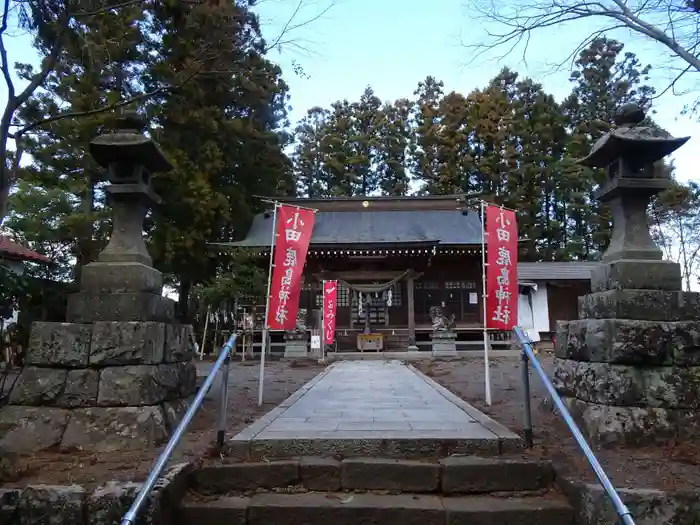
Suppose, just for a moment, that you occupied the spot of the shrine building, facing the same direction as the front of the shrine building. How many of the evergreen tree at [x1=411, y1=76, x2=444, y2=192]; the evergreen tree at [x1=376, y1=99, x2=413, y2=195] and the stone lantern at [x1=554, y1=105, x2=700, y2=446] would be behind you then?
2

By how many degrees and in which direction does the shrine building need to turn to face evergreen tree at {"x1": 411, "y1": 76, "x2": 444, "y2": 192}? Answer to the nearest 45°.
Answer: approximately 180°

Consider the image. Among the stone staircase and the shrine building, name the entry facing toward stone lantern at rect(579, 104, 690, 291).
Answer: the shrine building

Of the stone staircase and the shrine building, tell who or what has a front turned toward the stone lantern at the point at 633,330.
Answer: the shrine building

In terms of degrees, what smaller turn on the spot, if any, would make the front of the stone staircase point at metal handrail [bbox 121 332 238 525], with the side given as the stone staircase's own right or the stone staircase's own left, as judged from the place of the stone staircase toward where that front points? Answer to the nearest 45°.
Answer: approximately 90° to the stone staircase's own right

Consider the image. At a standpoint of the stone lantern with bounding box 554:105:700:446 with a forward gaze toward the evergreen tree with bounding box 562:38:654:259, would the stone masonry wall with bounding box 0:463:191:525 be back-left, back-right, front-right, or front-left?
back-left

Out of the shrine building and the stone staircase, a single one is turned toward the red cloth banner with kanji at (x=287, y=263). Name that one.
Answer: the shrine building

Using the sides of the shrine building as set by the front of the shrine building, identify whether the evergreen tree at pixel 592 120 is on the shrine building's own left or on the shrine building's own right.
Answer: on the shrine building's own left
